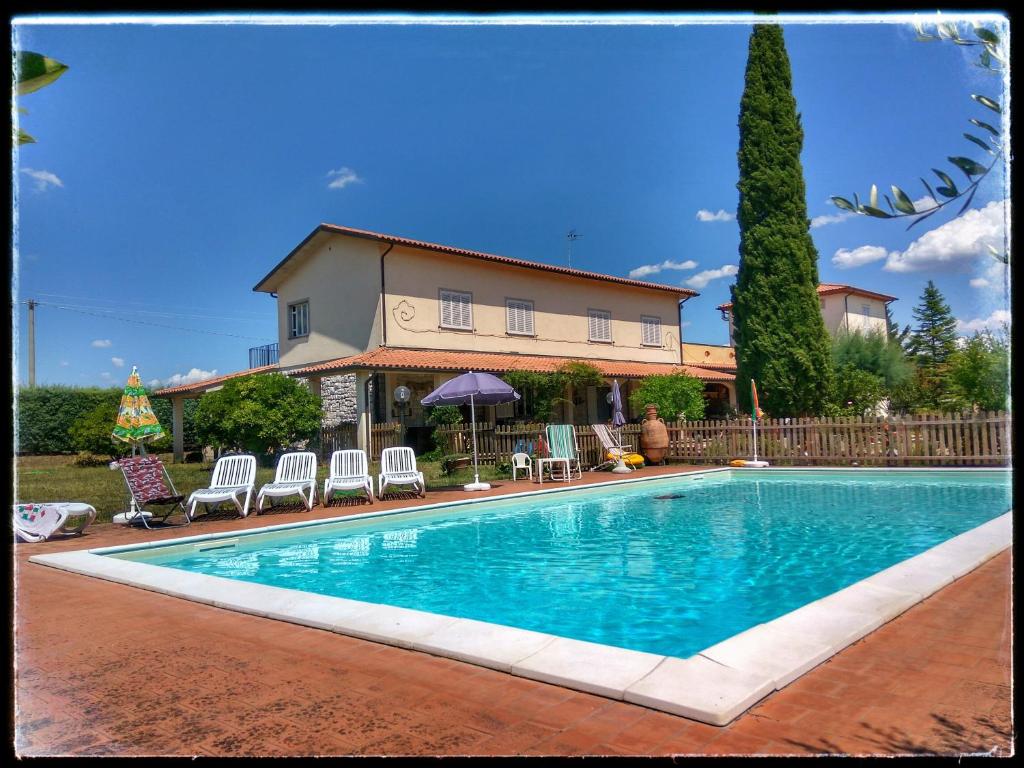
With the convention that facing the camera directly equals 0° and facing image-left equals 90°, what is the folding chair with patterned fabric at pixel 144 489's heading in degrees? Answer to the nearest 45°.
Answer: approximately 315°

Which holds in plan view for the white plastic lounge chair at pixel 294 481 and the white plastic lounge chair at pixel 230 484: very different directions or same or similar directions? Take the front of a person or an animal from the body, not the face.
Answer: same or similar directions

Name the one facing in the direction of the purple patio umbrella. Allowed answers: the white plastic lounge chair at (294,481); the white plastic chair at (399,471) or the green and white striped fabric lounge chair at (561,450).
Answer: the green and white striped fabric lounge chair at (561,450)

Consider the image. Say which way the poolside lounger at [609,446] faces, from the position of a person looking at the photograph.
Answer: facing the viewer and to the right of the viewer

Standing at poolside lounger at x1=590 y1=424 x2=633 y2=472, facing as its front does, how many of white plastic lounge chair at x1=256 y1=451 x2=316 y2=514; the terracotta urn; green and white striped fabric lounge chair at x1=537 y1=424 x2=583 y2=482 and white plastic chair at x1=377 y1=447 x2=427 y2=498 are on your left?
1

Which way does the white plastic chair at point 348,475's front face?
toward the camera

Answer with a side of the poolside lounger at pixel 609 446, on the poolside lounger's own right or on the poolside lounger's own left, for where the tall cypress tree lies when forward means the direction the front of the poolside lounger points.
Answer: on the poolside lounger's own left

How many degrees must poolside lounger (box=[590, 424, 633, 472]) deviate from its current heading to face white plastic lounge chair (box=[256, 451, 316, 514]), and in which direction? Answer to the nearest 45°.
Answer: approximately 90° to its right

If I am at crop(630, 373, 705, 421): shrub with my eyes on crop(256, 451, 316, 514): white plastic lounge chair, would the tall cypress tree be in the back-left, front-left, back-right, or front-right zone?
back-left

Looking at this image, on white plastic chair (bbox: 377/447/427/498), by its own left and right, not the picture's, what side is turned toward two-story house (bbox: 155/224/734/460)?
back

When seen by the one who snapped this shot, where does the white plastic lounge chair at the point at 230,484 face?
facing the viewer and to the left of the viewer

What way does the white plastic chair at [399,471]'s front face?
toward the camera
